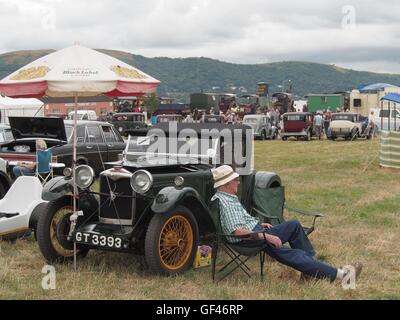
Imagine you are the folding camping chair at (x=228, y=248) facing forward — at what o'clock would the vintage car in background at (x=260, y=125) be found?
The vintage car in background is roughly at 9 o'clock from the folding camping chair.

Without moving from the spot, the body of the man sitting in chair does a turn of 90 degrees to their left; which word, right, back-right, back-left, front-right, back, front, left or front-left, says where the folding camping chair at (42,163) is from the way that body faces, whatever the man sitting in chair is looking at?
front-left

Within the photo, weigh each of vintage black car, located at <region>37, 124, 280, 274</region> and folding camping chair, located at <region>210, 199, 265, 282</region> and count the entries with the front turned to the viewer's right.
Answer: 1

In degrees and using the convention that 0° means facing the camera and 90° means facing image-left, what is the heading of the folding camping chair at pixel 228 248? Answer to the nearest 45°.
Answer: approximately 270°

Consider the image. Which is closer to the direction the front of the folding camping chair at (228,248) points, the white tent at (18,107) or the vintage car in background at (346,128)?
the vintage car in background

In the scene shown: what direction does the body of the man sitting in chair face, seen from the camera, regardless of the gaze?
to the viewer's right

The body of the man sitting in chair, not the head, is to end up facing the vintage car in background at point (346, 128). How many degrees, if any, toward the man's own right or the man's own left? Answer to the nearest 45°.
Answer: approximately 90° to the man's own left

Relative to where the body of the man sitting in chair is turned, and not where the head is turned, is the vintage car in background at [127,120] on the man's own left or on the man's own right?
on the man's own left

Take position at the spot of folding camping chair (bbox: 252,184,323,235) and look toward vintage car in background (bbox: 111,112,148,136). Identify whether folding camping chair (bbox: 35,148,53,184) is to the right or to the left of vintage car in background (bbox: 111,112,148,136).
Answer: left

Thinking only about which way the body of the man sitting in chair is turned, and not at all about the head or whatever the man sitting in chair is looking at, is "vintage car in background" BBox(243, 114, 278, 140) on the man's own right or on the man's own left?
on the man's own left

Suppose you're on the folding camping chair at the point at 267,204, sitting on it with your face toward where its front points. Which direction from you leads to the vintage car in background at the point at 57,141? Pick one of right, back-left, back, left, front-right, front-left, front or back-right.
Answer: back
